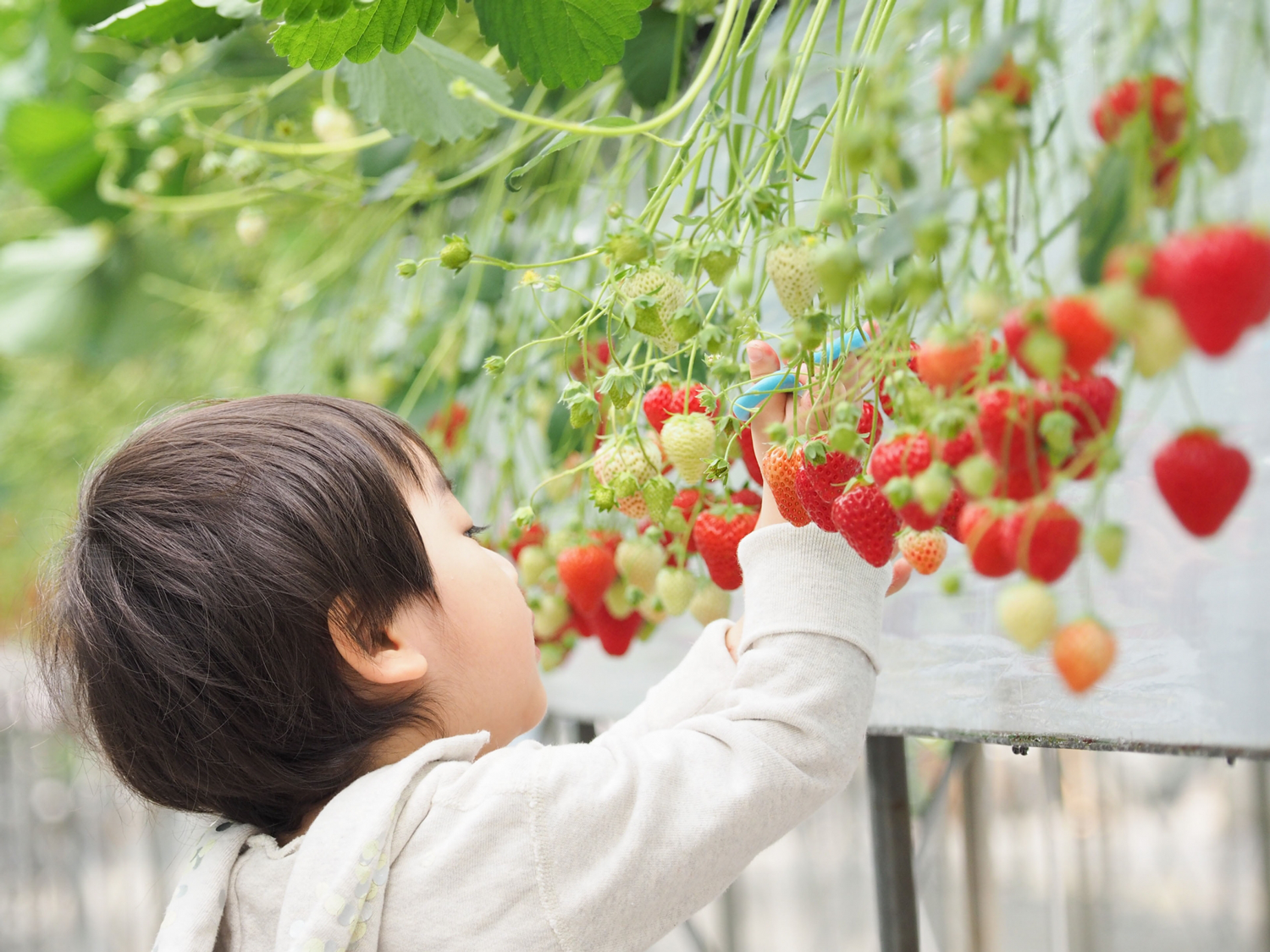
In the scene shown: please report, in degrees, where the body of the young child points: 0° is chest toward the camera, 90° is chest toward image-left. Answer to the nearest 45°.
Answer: approximately 225°

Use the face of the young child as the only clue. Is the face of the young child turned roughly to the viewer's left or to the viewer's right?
to the viewer's right
